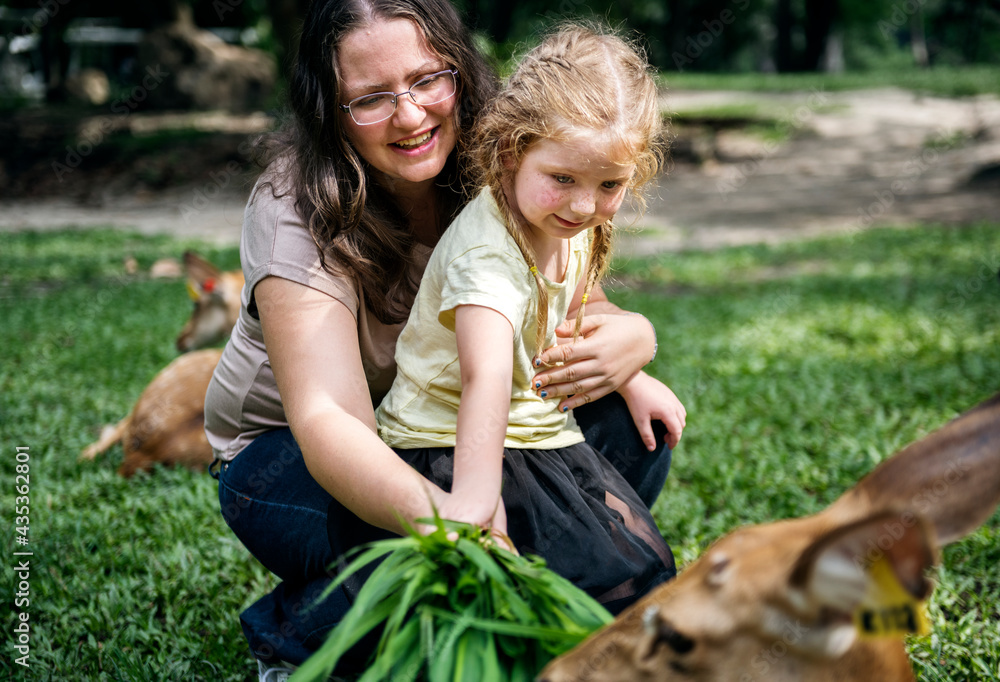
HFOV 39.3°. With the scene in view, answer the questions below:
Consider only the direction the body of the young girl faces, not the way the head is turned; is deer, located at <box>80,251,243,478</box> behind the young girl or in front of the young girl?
behind

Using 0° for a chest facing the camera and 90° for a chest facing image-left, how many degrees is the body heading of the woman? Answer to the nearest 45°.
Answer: approximately 315°

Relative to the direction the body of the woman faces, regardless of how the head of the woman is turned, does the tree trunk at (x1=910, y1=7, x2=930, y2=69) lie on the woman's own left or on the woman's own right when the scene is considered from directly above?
on the woman's own left

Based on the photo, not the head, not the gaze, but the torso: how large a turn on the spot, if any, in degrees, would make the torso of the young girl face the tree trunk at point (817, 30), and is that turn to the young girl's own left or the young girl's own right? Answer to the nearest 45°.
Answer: approximately 135° to the young girl's own left
